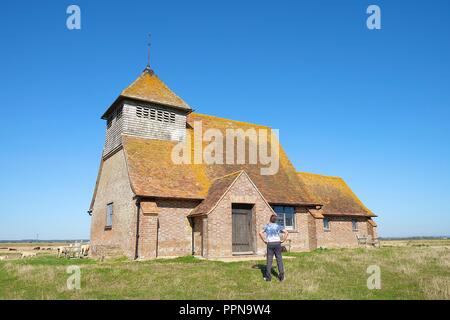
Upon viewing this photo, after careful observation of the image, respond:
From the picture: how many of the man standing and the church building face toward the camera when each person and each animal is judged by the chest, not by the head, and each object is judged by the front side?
1

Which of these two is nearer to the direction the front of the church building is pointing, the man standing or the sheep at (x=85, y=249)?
the man standing

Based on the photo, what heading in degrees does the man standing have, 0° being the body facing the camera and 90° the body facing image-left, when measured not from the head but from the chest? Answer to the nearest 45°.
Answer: approximately 180°

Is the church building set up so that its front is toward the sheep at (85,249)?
no

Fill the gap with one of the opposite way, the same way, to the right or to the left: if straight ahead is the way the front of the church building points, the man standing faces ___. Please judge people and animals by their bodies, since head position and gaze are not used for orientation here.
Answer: the opposite way

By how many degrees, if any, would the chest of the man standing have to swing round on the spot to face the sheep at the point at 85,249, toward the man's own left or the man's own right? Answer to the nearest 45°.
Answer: approximately 45° to the man's own left

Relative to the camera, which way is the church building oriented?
toward the camera

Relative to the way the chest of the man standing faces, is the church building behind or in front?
in front

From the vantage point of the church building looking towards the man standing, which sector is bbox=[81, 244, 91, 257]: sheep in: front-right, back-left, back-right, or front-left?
back-right

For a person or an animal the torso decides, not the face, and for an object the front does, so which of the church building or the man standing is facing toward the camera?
the church building
